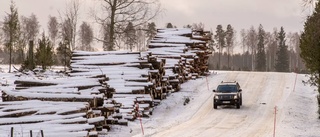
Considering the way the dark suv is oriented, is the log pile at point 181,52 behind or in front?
behind

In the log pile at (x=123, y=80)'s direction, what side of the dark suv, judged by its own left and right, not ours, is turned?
right

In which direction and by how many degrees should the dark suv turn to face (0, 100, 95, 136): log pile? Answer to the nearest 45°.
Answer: approximately 45° to its right

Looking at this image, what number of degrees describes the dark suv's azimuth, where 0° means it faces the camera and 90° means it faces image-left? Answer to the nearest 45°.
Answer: approximately 0°

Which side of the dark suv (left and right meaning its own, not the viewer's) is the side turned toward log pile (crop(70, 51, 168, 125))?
right
